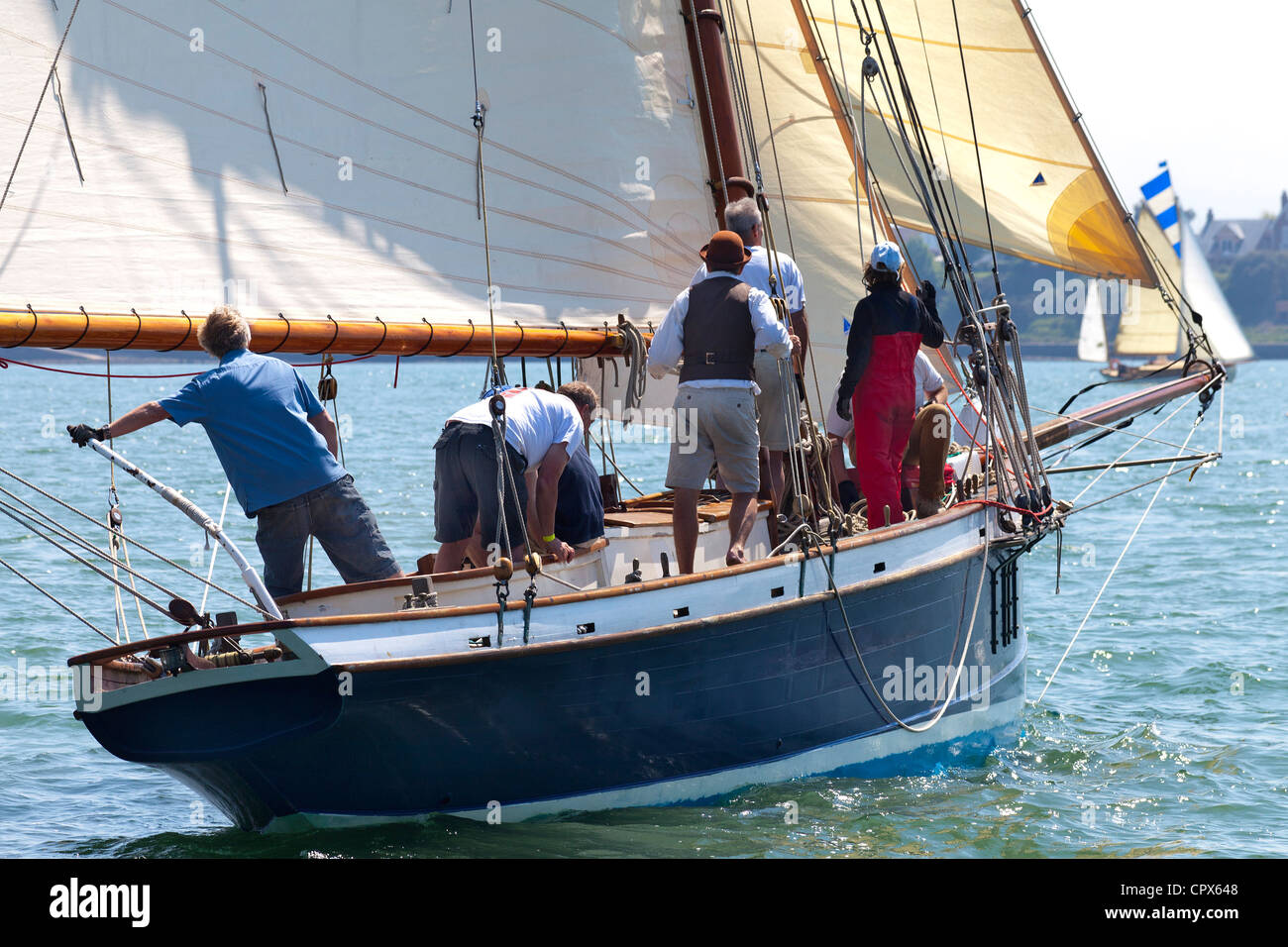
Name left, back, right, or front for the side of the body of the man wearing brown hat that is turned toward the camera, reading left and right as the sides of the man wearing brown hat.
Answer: back

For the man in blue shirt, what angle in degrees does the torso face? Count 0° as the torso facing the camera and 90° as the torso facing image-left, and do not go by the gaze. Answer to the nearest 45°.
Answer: approximately 180°

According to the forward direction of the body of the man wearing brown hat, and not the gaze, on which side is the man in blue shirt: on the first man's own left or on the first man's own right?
on the first man's own left

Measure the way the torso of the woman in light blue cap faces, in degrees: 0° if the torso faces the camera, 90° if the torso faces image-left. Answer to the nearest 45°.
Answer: approximately 180°

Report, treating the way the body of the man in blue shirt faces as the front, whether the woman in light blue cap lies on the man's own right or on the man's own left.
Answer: on the man's own right

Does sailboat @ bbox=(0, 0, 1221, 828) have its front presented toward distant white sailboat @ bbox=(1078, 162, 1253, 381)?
yes

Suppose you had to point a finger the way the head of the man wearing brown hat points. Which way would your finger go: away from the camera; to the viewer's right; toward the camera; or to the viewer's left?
away from the camera
